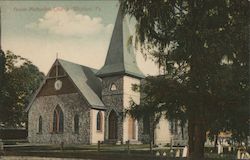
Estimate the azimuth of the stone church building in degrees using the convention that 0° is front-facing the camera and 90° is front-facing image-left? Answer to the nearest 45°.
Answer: approximately 45°

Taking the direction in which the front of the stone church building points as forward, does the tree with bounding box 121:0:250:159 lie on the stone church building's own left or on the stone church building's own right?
on the stone church building's own left
